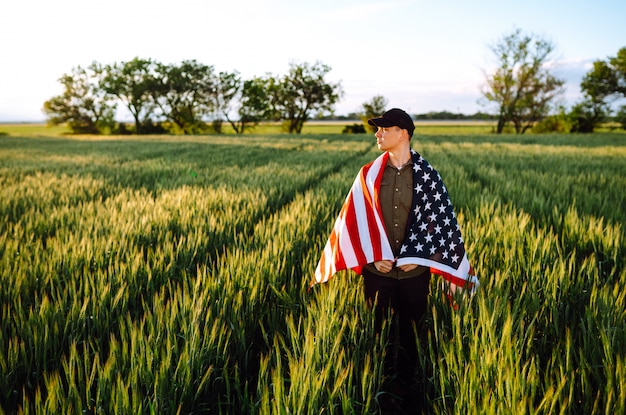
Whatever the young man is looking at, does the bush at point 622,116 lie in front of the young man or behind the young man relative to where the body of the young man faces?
behind

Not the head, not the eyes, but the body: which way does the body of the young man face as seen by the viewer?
toward the camera

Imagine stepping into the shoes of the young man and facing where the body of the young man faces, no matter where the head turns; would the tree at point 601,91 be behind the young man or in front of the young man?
behind

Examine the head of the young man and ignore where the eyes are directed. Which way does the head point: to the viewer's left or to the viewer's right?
to the viewer's left
